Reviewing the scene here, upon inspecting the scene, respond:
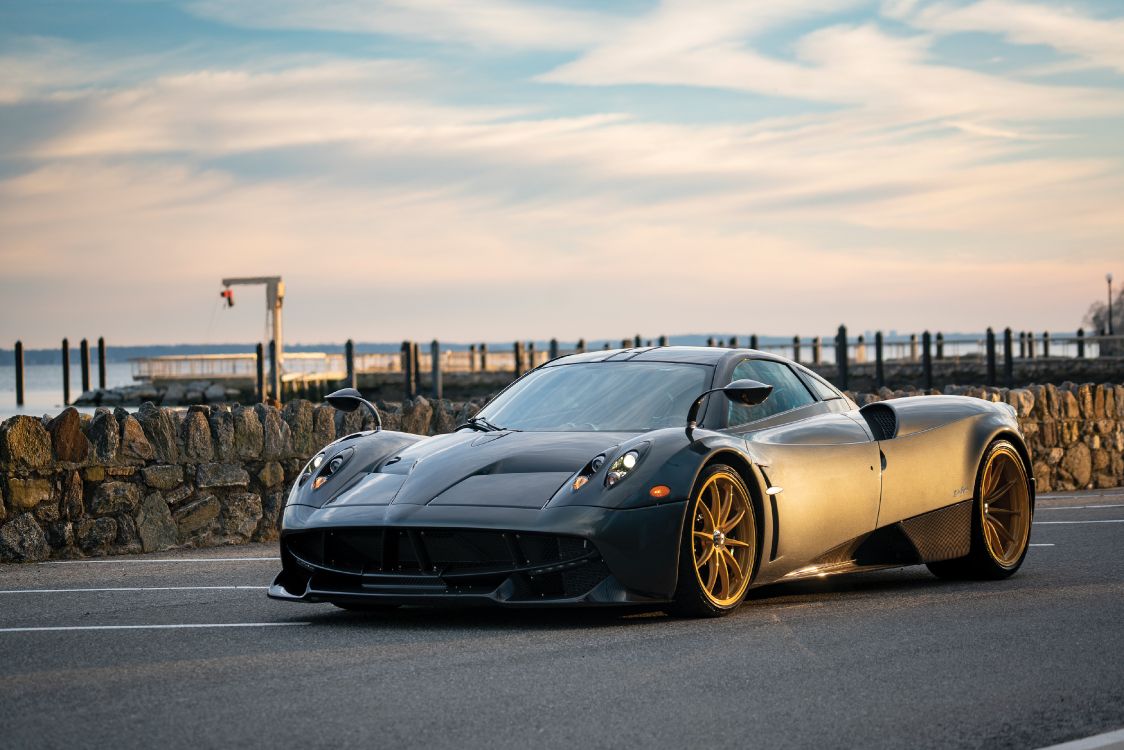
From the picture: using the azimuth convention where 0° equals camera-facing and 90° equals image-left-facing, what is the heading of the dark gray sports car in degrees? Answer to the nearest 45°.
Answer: approximately 45°
